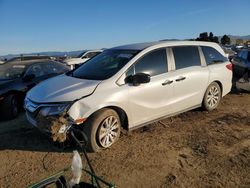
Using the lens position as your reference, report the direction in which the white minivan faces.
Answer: facing the viewer and to the left of the viewer

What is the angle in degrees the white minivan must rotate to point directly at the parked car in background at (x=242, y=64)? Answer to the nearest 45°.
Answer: approximately 180°

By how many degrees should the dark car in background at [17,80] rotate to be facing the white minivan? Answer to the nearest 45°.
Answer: approximately 90° to its left

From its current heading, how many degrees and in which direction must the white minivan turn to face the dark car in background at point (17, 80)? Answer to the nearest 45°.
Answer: approximately 90° to its right

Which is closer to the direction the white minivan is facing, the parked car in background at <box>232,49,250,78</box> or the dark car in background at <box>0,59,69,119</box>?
the dark car in background

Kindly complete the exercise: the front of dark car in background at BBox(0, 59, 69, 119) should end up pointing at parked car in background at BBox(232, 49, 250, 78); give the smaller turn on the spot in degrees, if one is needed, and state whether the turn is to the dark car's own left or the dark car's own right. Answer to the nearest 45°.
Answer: approximately 135° to the dark car's own left

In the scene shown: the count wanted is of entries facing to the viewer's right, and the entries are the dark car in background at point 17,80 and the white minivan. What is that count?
0

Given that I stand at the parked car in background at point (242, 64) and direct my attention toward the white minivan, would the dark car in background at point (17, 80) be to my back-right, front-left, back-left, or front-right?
front-right

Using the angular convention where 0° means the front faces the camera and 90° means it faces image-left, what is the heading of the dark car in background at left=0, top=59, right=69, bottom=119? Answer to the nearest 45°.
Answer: approximately 45°

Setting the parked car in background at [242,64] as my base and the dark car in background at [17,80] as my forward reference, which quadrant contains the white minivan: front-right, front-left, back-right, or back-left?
front-left
